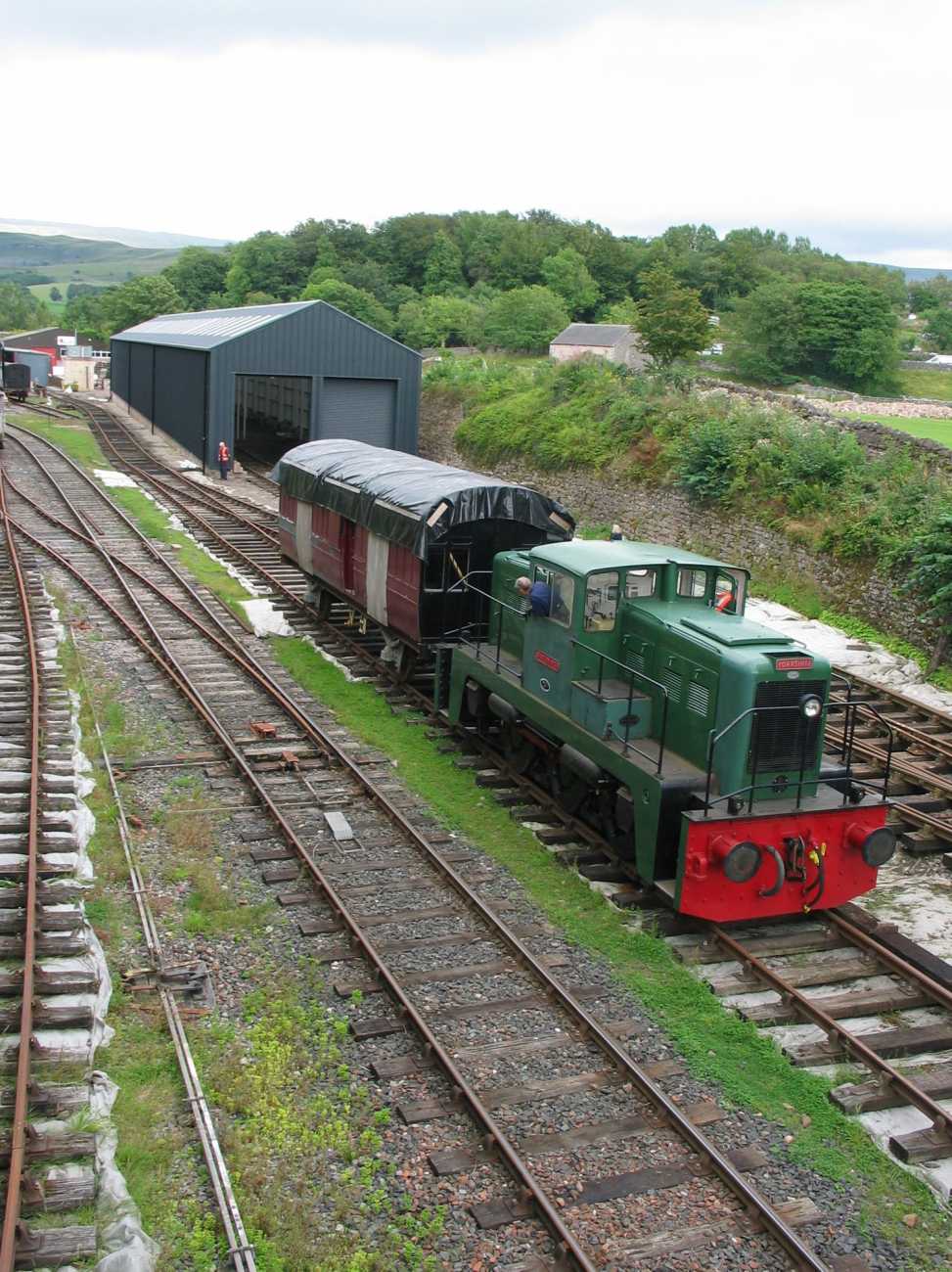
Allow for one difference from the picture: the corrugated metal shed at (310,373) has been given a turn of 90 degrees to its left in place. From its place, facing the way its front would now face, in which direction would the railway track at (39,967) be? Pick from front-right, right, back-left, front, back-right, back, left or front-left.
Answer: back-right

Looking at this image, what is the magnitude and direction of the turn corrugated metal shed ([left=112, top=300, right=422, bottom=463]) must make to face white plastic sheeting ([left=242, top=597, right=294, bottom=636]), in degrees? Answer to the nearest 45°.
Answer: approximately 45° to its right

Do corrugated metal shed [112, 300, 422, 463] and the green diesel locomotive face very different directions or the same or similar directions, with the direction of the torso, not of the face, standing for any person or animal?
same or similar directions

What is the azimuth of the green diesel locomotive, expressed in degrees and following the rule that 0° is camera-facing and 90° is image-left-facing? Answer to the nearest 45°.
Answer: approximately 315°

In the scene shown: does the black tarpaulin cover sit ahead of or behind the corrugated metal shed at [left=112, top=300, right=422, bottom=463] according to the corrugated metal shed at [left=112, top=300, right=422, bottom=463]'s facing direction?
ahead

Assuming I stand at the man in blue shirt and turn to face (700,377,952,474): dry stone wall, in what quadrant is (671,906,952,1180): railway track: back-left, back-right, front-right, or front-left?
back-right

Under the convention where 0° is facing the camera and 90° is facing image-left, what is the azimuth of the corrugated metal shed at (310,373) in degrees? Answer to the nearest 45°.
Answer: approximately 315°

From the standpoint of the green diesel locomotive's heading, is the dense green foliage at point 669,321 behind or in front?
behind

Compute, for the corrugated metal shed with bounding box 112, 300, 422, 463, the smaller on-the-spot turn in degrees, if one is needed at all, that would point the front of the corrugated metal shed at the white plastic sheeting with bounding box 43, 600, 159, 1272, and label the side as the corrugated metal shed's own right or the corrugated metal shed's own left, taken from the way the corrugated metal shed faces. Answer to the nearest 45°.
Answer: approximately 45° to the corrugated metal shed's own right

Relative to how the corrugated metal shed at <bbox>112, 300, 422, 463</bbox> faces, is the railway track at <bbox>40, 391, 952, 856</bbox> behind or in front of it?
in front

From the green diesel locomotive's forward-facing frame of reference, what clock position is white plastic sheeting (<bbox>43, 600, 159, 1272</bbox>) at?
The white plastic sheeting is roughly at 3 o'clock from the green diesel locomotive.

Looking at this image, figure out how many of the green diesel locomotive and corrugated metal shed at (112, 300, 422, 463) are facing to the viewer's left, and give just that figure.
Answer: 0
